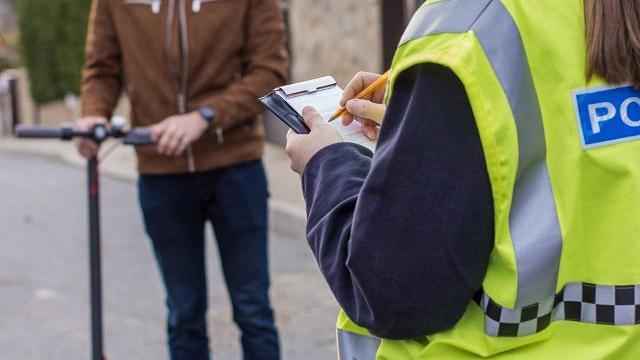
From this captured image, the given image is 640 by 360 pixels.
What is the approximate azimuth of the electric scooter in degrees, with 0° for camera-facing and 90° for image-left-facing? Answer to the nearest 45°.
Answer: approximately 0°

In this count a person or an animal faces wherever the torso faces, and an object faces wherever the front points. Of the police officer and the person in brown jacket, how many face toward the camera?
1

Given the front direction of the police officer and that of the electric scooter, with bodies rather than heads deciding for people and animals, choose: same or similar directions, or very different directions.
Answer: very different directions

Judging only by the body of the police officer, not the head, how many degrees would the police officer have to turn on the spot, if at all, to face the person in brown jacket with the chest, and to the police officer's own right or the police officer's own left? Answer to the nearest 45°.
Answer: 0° — they already face them

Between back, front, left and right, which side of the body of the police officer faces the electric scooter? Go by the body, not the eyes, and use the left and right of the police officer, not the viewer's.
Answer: front

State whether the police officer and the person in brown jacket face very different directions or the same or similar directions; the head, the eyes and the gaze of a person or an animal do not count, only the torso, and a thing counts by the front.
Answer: very different directions

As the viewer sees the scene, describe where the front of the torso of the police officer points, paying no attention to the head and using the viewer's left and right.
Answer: facing away from the viewer and to the left of the viewer

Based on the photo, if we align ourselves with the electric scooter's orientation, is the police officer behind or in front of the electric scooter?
in front

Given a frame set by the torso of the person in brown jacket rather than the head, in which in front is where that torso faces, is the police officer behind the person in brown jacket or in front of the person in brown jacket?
in front

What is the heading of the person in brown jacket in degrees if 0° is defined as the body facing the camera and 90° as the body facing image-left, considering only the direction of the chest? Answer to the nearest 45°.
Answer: approximately 0°
